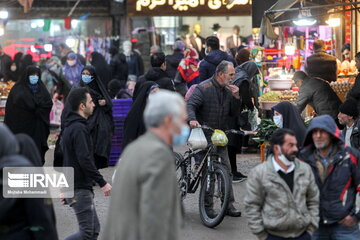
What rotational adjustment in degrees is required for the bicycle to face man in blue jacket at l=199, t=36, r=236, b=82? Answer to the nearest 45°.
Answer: approximately 135° to its left

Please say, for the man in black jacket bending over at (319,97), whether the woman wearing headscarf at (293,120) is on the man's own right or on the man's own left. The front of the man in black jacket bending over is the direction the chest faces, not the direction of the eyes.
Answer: on the man's own left

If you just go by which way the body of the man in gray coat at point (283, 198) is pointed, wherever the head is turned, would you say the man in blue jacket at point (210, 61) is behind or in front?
behind

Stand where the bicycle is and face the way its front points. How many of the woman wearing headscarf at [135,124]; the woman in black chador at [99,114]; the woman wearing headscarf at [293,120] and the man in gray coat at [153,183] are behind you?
2

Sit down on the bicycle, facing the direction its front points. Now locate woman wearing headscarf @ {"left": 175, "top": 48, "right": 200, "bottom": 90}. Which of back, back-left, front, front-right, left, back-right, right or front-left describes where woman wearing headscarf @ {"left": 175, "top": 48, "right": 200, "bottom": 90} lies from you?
back-left

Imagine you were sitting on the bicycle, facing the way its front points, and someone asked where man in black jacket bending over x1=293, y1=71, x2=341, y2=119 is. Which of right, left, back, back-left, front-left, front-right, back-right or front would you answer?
left

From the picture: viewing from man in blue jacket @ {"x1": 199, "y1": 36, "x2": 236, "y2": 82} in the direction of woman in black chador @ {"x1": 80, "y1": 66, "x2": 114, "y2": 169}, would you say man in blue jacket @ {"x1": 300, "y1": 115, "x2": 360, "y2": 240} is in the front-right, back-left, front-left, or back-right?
front-left

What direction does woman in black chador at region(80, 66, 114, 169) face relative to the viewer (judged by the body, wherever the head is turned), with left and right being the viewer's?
facing the viewer and to the left of the viewer
